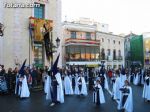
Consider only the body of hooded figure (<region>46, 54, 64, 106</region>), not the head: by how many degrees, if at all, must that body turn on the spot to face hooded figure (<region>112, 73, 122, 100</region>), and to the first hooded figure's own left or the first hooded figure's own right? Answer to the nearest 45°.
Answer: approximately 135° to the first hooded figure's own left

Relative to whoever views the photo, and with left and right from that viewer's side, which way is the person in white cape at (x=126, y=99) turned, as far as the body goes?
facing the viewer and to the left of the viewer

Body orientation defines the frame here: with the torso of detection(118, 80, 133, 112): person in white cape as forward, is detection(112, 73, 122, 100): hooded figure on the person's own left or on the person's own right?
on the person's own right

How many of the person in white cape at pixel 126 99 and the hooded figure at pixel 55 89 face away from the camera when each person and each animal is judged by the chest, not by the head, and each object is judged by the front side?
0

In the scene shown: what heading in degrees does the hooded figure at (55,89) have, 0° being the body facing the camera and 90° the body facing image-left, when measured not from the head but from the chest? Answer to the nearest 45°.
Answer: approximately 45°

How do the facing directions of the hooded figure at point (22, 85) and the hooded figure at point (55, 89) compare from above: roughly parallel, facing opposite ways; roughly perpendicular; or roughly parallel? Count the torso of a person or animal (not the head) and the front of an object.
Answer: roughly parallel

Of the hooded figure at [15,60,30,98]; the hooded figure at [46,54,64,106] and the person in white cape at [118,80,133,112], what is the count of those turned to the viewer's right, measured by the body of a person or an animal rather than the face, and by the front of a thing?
0

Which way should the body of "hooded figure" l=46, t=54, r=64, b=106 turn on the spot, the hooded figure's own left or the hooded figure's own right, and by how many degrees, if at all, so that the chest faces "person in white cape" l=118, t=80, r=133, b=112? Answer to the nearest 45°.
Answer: approximately 90° to the hooded figure's own left

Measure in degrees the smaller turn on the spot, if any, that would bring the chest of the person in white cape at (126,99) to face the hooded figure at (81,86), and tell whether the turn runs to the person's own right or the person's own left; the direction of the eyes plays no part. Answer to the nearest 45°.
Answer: approximately 90° to the person's own right

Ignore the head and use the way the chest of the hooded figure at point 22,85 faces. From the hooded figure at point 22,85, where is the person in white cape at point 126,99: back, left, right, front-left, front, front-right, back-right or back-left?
left
